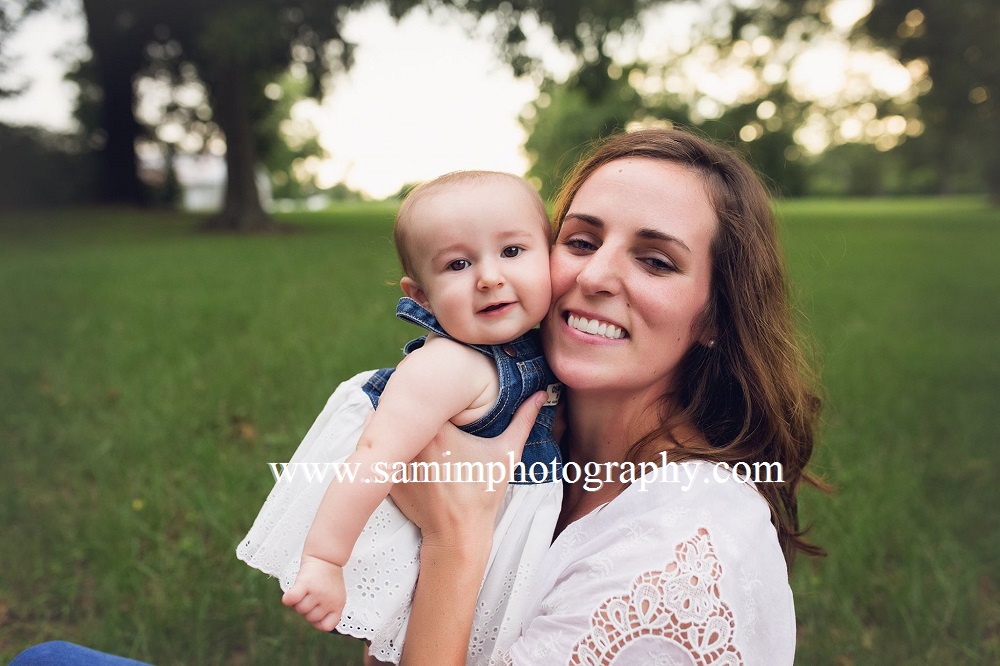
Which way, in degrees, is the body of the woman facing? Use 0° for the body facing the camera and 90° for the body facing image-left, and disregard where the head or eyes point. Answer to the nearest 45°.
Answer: approximately 45°

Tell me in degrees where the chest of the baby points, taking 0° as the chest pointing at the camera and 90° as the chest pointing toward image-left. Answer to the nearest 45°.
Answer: approximately 315°

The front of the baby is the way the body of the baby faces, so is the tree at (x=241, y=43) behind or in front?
behind

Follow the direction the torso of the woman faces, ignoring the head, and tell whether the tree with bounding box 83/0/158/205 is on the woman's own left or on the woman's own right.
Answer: on the woman's own right
